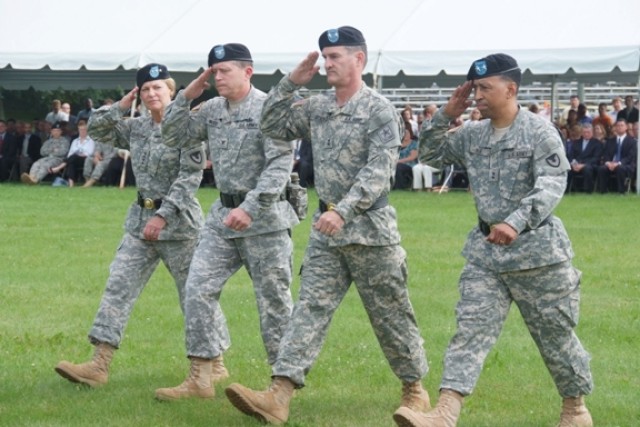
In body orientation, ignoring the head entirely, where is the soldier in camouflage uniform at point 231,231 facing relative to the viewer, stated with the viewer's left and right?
facing the viewer and to the left of the viewer

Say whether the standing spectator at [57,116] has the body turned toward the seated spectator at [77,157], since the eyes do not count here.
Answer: yes

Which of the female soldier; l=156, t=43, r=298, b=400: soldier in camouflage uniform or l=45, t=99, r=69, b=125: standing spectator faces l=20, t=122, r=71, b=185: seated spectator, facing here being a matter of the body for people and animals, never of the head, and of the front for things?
l=45, t=99, r=69, b=125: standing spectator

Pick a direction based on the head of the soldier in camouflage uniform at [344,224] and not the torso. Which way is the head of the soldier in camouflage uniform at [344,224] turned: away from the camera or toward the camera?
toward the camera

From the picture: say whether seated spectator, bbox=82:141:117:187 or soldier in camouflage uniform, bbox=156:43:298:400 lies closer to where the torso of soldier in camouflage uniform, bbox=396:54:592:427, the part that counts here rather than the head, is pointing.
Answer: the soldier in camouflage uniform

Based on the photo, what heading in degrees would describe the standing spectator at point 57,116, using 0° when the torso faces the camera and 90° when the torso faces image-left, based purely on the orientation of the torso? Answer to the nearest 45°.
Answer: approximately 0°

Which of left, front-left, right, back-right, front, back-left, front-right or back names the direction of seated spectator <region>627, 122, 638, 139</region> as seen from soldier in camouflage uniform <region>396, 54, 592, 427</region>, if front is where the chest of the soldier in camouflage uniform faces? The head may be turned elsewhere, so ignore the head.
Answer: back-right

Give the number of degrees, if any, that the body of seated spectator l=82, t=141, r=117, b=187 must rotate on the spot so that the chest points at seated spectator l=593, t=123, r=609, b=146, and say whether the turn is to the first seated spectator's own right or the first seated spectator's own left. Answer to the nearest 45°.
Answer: approximately 90° to the first seated spectator's own left

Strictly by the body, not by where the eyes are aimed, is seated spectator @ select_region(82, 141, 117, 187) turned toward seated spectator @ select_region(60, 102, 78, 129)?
no

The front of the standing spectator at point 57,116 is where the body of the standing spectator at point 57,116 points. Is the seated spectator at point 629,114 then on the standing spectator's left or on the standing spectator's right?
on the standing spectator's left

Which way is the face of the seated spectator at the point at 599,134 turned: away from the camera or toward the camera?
toward the camera

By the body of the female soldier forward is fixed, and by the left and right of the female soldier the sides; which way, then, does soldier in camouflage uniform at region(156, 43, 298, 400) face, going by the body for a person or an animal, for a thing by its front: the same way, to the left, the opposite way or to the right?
the same way

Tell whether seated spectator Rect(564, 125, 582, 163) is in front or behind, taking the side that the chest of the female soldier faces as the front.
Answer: behind

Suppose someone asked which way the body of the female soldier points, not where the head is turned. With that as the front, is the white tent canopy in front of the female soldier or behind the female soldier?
behind

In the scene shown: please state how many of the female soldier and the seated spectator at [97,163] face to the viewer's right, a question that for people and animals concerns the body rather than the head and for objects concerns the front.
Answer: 0
